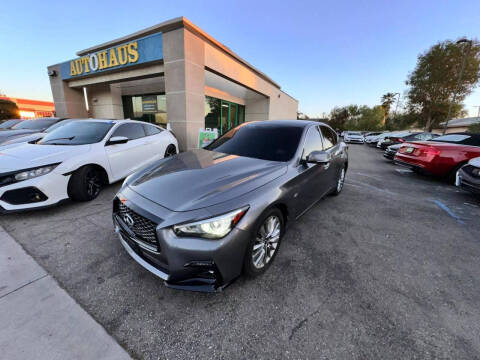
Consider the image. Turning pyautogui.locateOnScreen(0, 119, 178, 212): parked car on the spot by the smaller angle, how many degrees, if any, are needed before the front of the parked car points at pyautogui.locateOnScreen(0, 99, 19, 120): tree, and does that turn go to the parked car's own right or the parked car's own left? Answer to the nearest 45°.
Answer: approximately 135° to the parked car's own right

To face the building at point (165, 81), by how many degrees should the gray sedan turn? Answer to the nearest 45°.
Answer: approximately 135° to its right

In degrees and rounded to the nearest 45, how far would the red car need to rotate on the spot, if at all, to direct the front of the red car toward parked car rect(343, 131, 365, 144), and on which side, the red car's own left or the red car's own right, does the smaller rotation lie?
approximately 90° to the red car's own left

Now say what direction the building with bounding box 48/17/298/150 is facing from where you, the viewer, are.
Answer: facing the viewer and to the left of the viewer

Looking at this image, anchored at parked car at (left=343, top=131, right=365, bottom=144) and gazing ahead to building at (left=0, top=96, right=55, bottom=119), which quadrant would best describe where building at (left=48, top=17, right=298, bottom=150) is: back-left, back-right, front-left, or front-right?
front-left

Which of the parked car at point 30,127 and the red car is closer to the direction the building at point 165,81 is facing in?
the parked car

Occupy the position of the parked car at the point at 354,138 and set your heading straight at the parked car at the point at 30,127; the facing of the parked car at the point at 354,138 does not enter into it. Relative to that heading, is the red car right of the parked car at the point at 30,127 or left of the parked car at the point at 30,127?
left

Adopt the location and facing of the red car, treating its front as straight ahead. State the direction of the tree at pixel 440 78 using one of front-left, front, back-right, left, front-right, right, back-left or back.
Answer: front-left

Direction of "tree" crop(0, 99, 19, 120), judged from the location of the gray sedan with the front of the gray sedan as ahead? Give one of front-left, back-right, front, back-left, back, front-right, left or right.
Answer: right

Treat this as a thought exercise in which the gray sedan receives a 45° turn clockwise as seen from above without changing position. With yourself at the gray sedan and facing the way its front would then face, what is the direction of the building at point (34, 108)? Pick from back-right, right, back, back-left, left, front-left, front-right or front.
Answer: front-right

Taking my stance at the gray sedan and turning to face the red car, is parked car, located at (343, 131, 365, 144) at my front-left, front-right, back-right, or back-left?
front-left

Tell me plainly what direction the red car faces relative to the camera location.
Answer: facing away from the viewer and to the right of the viewer

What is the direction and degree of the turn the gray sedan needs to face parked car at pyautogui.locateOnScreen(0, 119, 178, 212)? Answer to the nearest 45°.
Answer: approximately 90° to its right
